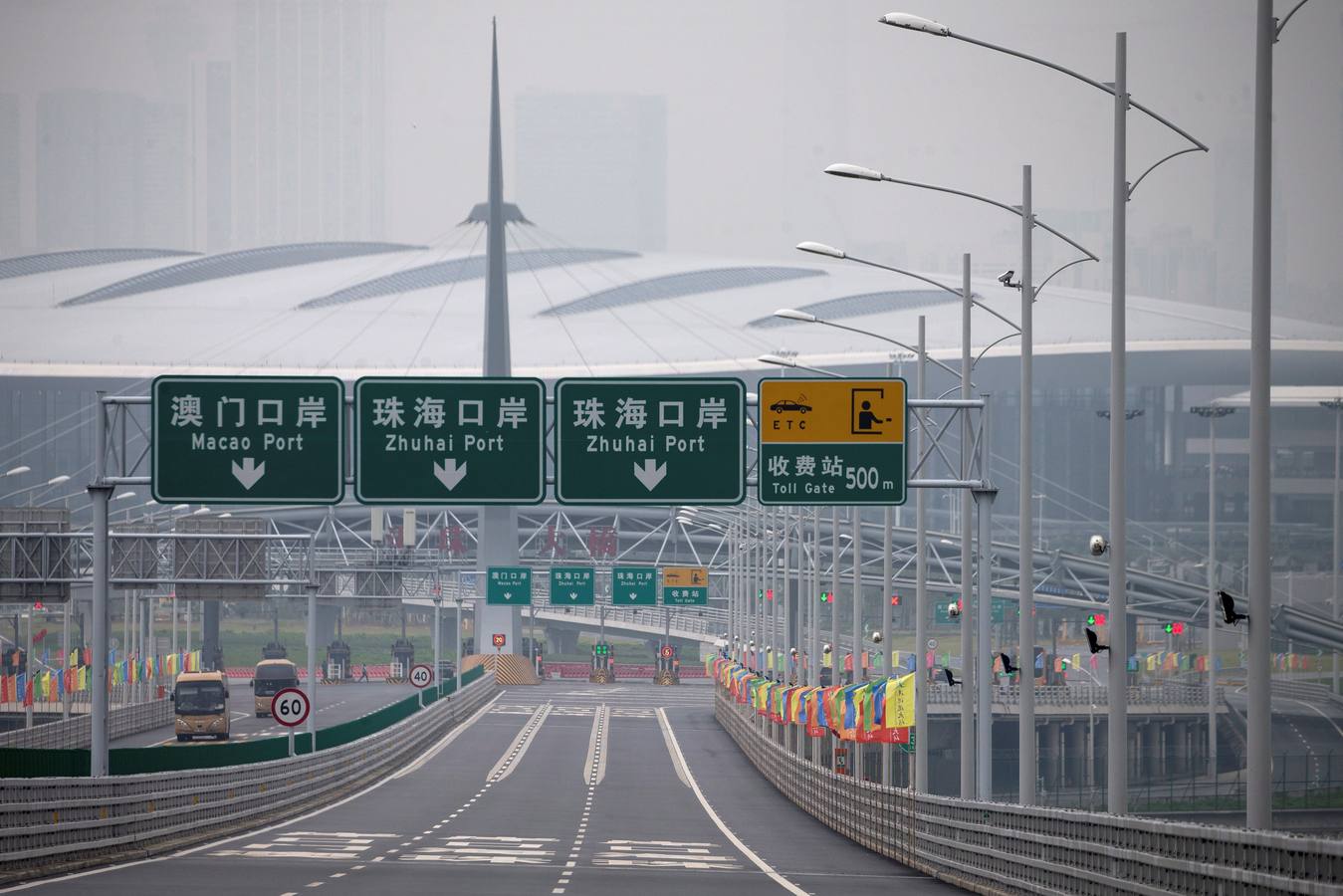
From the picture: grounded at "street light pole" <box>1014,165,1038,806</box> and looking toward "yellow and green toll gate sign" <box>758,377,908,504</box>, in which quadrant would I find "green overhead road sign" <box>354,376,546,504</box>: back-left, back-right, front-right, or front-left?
front-left

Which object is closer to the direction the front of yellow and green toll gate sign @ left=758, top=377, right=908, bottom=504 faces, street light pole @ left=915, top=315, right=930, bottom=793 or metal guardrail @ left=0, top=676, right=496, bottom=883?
the metal guardrail

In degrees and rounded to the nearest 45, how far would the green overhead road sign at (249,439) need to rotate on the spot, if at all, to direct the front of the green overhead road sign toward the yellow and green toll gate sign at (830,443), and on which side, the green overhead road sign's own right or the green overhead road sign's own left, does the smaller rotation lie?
approximately 90° to the green overhead road sign's own left

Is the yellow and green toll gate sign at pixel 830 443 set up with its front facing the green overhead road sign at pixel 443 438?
no

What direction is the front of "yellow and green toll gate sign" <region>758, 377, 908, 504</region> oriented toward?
toward the camera

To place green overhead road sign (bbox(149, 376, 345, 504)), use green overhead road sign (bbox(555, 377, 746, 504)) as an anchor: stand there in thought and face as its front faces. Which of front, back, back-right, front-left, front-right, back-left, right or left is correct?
right

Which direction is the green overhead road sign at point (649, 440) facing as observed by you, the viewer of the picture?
facing the viewer

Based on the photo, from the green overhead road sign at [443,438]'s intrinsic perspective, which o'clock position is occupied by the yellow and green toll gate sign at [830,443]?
The yellow and green toll gate sign is roughly at 9 o'clock from the green overhead road sign.

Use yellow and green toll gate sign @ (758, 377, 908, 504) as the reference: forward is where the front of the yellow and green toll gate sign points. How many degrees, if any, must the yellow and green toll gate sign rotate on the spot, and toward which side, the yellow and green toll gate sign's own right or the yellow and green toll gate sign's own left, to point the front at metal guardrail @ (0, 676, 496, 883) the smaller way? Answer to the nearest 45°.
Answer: approximately 90° to the yellow and green toll gate sign's own right

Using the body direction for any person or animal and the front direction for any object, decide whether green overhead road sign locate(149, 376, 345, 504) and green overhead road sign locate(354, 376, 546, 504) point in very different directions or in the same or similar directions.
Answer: same or similar directions

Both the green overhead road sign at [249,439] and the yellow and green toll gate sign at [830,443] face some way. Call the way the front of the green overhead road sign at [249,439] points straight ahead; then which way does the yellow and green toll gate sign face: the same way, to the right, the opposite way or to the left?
the same way

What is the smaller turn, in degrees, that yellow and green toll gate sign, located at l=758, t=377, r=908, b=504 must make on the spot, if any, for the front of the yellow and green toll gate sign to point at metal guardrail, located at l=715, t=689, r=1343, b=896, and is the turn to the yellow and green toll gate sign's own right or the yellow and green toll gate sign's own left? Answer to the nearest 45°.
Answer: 0° — it already faces it

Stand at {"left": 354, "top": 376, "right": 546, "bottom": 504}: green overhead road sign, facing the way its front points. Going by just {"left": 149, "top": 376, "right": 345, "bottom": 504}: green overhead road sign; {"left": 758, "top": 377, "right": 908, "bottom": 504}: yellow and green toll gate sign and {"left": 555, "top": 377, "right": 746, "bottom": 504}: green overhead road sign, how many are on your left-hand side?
2

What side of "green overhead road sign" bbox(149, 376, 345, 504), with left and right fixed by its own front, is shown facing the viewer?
front

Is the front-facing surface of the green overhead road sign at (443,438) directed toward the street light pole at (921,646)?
no

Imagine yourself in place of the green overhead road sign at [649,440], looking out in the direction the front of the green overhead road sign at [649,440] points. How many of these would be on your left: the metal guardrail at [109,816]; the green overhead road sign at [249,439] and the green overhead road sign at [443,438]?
0
